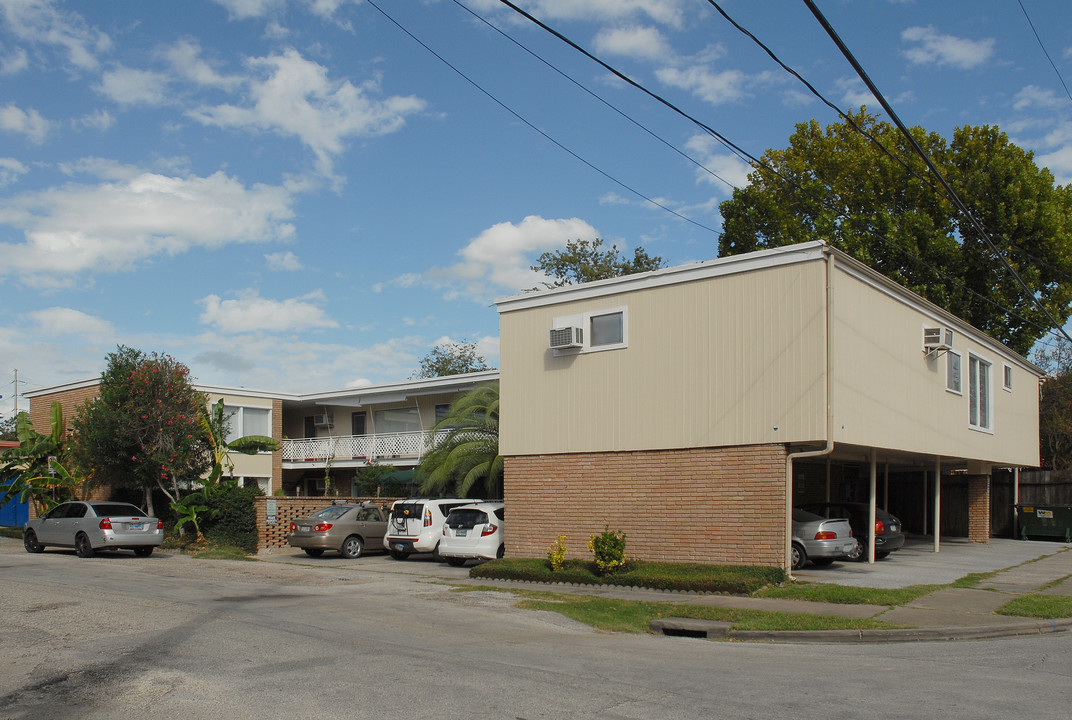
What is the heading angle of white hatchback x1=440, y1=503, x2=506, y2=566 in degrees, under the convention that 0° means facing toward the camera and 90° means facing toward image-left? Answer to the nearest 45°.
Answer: approximately 225°

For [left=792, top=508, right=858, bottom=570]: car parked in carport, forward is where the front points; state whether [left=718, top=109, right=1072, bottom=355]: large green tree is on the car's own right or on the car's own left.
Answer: on the car's own right

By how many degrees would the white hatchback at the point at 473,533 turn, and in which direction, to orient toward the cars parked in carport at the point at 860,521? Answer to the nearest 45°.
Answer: approximately 45° to its right

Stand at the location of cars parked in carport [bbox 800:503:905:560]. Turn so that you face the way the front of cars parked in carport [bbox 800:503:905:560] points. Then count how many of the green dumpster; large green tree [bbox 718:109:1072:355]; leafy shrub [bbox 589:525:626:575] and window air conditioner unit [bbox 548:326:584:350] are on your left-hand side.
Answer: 2

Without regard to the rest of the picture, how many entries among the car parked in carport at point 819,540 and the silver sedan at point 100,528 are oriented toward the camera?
0

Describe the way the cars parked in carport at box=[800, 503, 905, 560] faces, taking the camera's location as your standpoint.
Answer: facing away from the viewer and to the left of the viewer

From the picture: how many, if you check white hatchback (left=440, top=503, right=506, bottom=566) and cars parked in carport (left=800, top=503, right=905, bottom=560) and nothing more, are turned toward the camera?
0

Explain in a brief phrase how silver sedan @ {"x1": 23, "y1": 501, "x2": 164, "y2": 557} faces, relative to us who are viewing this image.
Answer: facing away from the viewer and to the left of the viewer
